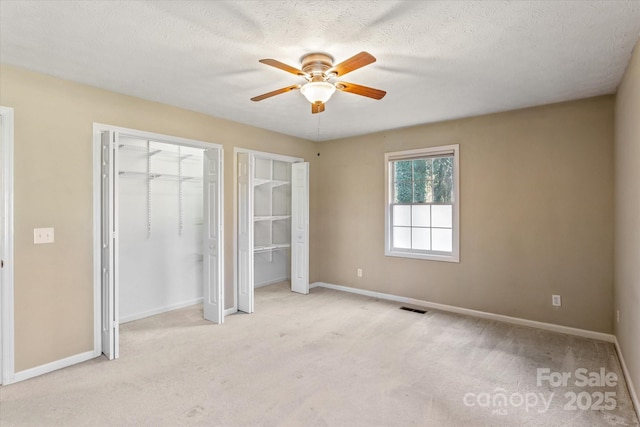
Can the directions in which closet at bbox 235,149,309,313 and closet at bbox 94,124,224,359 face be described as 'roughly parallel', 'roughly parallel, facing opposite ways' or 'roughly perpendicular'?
roughly parallel

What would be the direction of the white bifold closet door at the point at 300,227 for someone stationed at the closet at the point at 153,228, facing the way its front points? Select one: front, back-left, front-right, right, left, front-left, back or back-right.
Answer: front-left

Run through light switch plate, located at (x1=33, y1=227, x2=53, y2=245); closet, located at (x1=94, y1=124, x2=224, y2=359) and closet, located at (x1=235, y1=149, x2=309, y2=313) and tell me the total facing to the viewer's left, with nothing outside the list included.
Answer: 0

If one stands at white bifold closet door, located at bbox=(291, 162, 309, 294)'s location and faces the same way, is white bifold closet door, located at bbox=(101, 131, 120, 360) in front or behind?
in front

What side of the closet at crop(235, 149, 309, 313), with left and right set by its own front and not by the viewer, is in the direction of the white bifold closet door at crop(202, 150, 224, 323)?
right

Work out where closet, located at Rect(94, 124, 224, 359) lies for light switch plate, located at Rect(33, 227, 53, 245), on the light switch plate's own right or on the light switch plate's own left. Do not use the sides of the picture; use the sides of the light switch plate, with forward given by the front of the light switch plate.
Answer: on the light switch plate's own left

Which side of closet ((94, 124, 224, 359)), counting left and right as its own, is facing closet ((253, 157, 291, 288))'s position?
left

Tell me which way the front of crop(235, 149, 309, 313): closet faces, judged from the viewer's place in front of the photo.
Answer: facing the viewer and to the right of the viewer

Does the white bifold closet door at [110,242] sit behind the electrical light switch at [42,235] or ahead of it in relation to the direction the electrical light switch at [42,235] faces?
ahead
